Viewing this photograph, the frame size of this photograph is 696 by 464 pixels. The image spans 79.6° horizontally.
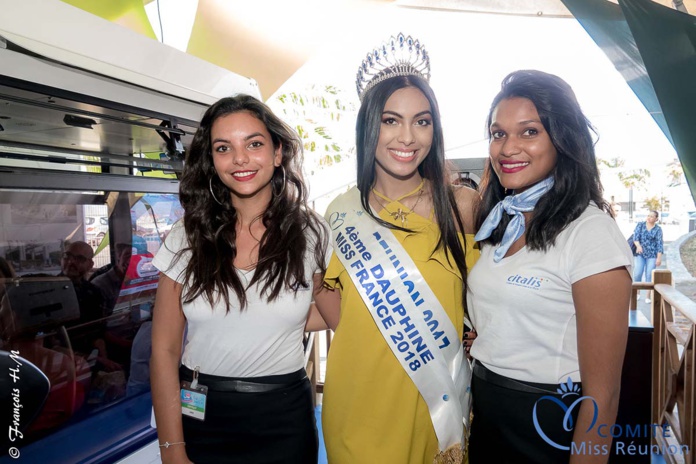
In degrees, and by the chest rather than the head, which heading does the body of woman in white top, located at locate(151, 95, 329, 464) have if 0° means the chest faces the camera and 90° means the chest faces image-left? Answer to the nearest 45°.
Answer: approximately 0°

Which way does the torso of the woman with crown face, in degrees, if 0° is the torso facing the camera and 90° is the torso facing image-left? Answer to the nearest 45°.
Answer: approximately 0°

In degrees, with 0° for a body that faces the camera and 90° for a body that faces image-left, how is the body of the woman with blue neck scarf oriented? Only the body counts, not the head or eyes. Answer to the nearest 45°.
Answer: approximately 45°

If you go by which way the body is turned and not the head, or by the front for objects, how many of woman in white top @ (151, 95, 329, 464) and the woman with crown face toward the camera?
2

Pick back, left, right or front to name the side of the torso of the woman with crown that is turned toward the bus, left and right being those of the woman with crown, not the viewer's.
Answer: right

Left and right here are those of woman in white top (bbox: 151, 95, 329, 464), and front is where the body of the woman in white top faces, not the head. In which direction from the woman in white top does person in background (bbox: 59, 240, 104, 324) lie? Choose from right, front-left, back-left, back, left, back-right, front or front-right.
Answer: back-right

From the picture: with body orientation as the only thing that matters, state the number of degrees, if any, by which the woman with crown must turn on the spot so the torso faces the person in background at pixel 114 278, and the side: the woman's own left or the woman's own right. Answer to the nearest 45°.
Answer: approximately 90° to the woman's own right

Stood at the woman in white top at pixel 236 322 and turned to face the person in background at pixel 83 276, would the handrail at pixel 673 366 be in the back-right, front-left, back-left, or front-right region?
back-right

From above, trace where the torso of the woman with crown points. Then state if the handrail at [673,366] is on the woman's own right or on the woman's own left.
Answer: on the woman's own left

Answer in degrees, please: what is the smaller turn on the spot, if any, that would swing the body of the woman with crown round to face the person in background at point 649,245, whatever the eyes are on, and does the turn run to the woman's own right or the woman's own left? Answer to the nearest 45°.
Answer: approximately 135° to the woman's own left

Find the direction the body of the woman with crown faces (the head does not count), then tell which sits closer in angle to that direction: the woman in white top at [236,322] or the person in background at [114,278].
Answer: the woman in white top
